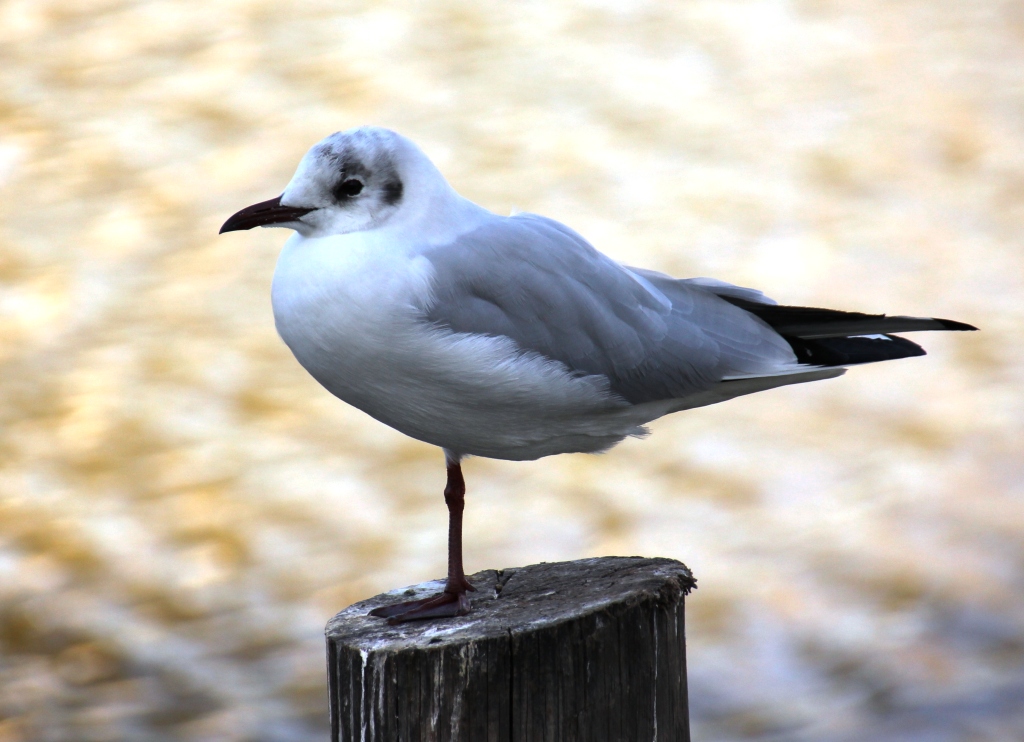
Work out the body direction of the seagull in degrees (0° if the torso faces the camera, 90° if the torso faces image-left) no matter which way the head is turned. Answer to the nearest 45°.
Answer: approximately 90°
